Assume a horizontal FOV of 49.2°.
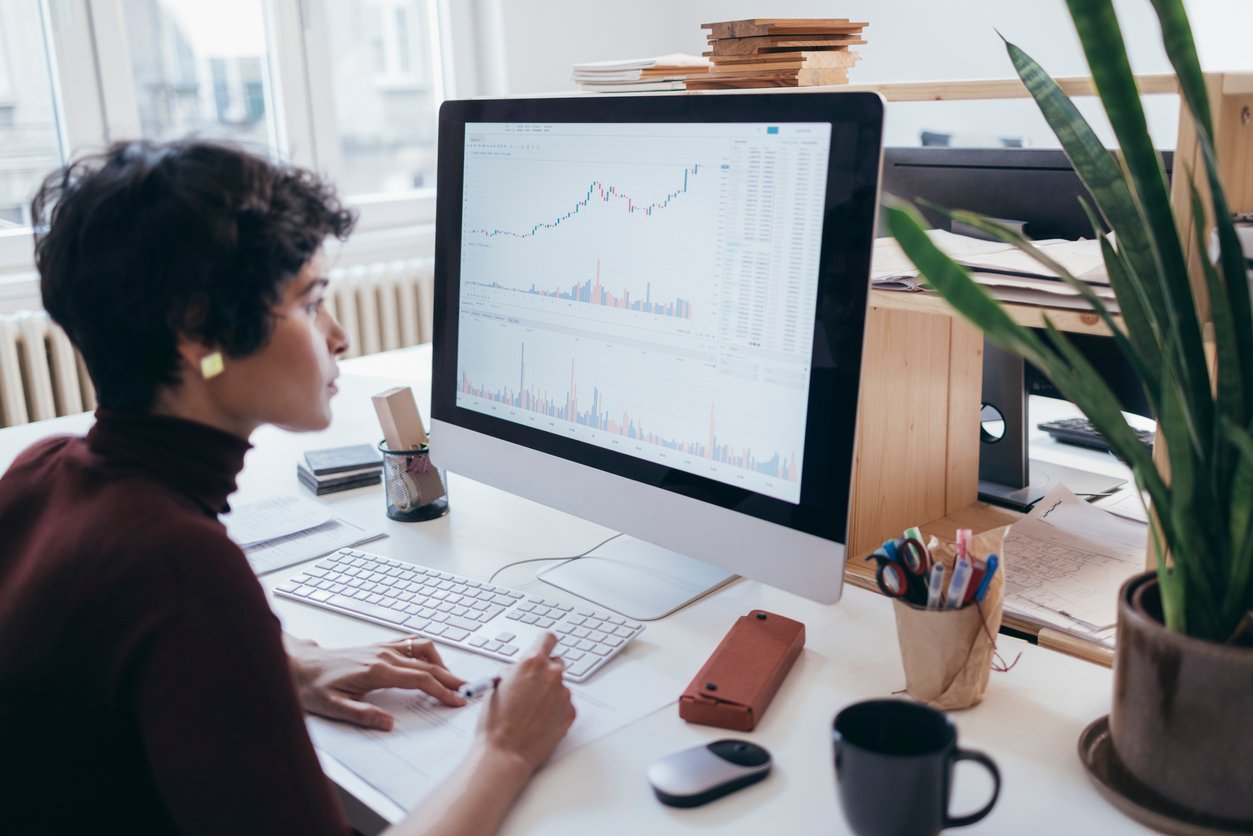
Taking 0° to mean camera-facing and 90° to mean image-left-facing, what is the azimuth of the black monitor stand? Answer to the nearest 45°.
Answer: approximately 225°

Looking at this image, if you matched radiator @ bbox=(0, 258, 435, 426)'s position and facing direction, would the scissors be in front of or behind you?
in front

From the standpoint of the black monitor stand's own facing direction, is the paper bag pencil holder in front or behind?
behind

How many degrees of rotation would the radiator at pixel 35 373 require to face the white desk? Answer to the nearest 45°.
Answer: approximately 45° to its right

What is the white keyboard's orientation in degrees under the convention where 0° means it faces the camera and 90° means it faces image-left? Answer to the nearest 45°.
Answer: approximately 45°

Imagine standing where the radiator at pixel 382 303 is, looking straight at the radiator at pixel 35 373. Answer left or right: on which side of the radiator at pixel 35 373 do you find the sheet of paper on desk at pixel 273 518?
left

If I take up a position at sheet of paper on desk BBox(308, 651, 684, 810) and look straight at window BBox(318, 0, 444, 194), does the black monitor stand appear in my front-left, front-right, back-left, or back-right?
front-right

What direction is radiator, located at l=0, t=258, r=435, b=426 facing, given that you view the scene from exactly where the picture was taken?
facing the viewer and to the right of the viewer

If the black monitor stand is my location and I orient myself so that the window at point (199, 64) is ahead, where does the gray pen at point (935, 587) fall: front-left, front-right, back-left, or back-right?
back-left

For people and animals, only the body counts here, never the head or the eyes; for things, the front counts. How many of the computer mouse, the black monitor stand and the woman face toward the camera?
0

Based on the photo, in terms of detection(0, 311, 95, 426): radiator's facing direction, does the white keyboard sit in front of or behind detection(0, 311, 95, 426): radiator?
in front
